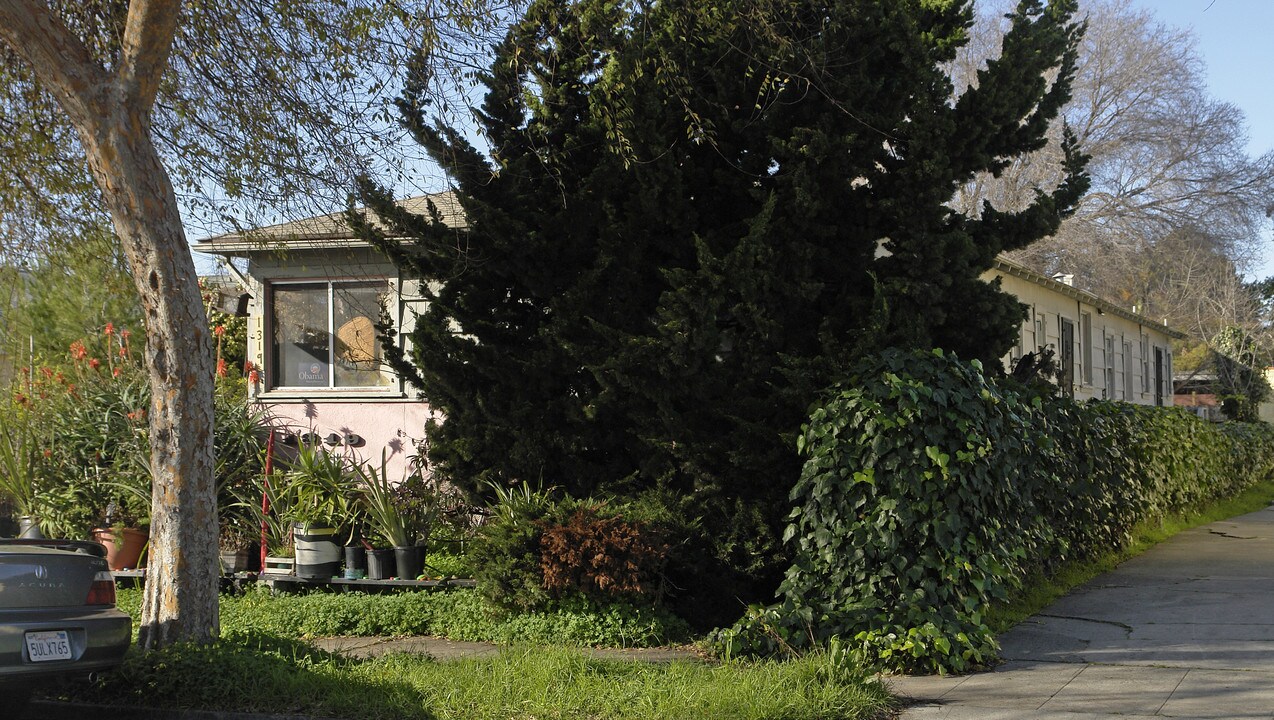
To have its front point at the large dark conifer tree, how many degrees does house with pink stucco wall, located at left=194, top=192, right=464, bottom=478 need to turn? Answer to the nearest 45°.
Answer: approximately 45° to its left

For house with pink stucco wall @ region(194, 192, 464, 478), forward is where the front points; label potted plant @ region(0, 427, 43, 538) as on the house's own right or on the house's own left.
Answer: on the house's own right

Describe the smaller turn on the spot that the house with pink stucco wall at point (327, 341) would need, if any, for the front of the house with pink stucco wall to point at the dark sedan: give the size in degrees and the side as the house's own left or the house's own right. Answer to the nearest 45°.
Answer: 0° — it already faces it

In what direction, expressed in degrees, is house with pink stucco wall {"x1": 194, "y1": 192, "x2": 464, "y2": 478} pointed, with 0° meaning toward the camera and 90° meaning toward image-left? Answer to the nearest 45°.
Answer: approximately 0°

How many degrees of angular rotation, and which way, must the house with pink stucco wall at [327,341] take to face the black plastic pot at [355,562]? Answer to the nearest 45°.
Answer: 0° — it already faces it

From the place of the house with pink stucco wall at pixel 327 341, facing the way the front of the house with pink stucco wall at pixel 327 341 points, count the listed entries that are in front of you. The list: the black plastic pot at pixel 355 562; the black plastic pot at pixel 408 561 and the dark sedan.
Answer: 3

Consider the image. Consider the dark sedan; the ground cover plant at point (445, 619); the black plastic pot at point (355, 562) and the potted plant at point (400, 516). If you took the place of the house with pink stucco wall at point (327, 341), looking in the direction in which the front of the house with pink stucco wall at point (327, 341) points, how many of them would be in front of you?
4
